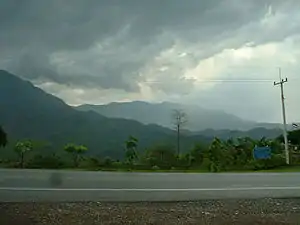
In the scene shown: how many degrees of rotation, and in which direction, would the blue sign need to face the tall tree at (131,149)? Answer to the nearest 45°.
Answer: approximately 90° to its right

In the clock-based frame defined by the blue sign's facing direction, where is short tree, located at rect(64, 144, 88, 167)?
The short tree is roughly at 2 o'clock from the blue sign.

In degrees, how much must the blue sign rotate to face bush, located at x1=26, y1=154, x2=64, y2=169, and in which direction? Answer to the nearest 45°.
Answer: approximately 45° to its right

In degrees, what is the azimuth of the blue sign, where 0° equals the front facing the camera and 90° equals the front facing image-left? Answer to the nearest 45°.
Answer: approximately 0°

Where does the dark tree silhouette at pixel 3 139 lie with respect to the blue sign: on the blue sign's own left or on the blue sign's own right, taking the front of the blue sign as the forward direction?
on the blue sign's own right

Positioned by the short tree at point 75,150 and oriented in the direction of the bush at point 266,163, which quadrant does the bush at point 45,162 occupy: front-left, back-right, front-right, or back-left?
back-right
